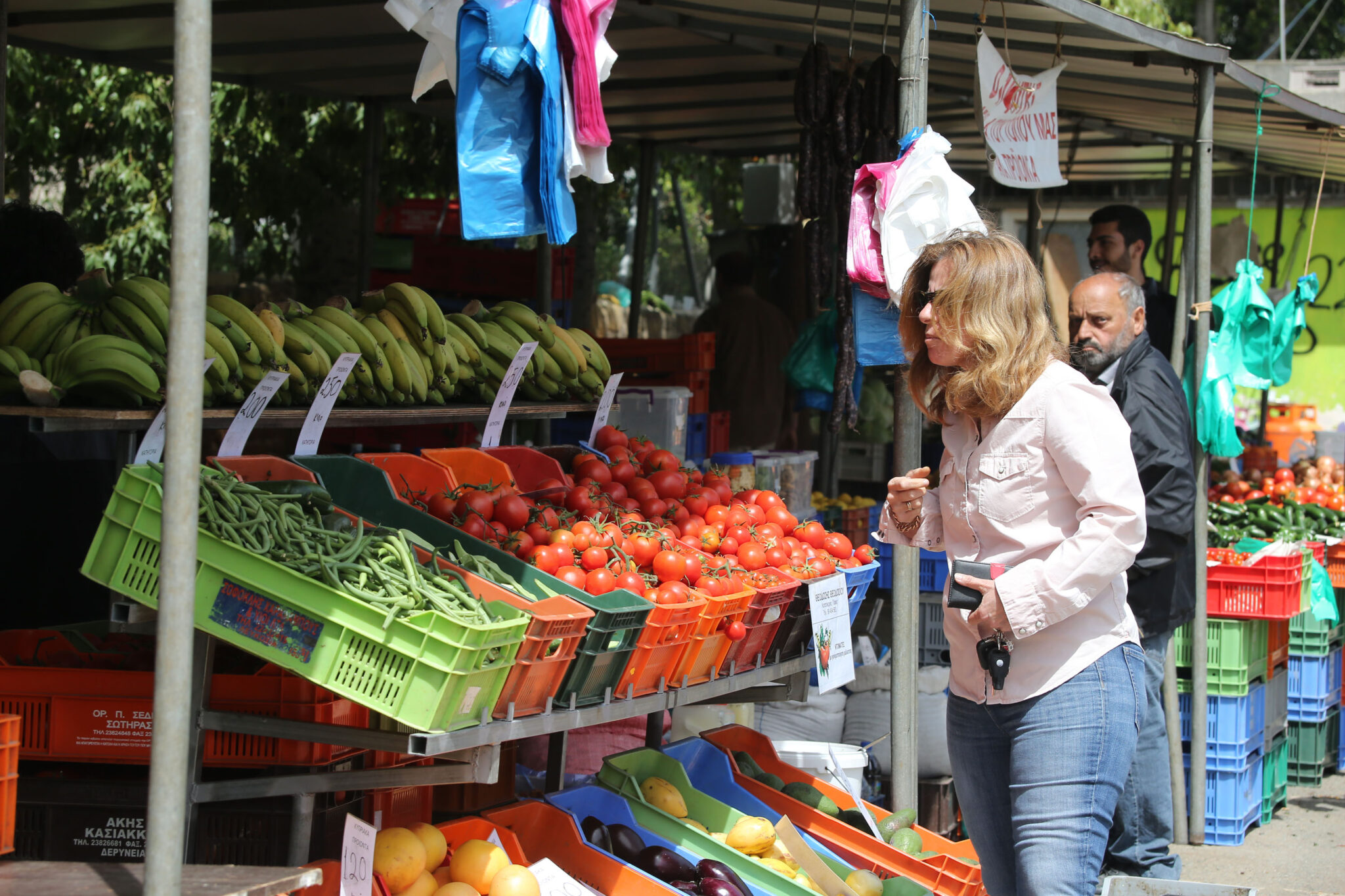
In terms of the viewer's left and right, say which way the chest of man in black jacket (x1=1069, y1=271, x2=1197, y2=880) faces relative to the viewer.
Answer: facing the viewer and to the left of the viewer

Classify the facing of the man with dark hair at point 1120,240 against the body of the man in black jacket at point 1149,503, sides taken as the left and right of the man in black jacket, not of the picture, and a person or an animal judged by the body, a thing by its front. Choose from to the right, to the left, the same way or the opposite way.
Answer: the same way

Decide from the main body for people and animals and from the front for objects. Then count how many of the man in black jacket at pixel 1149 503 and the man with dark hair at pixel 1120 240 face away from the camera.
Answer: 0

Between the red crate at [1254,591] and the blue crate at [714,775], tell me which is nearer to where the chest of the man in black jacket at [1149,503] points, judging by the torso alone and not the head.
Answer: the blue crate

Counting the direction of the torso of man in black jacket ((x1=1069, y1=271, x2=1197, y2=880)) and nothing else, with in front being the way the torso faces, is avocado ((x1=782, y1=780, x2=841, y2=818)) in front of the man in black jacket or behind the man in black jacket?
in front

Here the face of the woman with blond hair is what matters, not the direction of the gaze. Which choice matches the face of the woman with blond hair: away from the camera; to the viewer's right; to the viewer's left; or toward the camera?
to the viewer's left

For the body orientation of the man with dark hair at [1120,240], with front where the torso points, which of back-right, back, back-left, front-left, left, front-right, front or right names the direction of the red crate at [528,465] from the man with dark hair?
front

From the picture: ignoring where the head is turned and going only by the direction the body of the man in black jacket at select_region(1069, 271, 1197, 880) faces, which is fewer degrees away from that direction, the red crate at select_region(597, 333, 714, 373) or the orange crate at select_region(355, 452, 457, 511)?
the orange crate

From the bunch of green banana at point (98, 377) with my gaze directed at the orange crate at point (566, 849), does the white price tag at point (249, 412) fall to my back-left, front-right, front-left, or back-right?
front-left

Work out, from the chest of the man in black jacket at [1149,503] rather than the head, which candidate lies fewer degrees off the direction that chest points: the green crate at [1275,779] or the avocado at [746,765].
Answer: the avocado

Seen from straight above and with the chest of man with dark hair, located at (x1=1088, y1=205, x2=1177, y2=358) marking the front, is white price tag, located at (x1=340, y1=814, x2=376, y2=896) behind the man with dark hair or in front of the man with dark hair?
in front

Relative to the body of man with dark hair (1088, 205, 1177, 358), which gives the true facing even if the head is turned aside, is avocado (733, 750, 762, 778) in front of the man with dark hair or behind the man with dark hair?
in front

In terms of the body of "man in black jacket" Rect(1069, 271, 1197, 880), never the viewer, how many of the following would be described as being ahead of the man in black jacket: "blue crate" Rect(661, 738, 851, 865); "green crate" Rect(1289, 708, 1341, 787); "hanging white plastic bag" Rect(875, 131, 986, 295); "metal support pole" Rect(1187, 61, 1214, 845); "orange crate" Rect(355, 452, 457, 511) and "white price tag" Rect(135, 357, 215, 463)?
4

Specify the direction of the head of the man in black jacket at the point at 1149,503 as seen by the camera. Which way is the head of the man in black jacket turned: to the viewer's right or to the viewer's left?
to the viewer's left

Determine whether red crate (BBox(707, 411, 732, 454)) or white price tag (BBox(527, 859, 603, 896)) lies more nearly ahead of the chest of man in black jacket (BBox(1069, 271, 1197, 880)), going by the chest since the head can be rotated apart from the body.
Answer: the white price tag

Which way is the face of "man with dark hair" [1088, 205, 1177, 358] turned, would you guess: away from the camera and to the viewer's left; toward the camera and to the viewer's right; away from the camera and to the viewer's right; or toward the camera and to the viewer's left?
toward the camera and to the viewer's left
